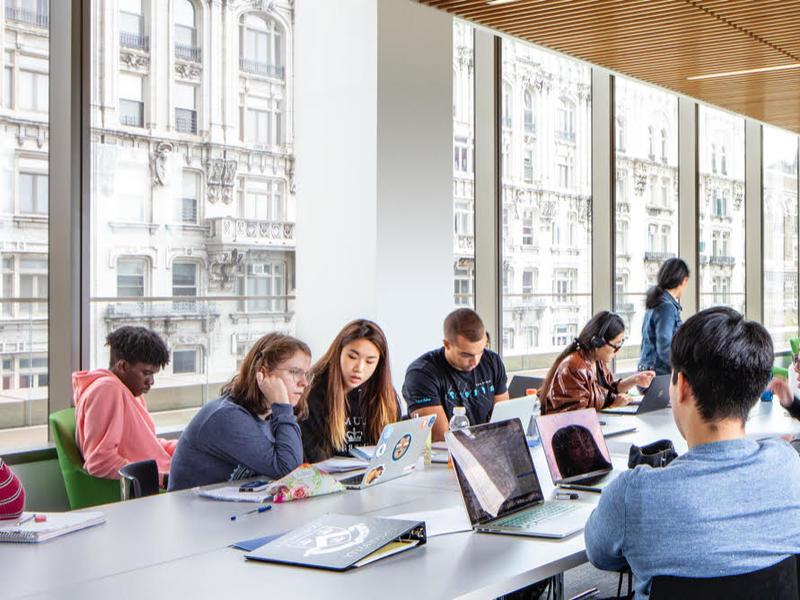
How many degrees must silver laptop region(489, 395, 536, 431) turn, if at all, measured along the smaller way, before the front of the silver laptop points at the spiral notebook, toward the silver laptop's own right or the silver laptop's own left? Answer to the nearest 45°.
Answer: approximately 90° to the silver laptop's own left

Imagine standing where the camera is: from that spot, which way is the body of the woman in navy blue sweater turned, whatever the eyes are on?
to the viewer's right

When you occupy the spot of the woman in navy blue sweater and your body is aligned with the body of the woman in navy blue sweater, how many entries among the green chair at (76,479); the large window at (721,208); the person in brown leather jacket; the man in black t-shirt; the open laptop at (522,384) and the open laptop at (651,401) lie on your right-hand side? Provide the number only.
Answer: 0

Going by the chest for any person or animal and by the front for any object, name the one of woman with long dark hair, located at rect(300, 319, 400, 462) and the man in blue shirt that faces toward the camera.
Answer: the woman with long dark hair

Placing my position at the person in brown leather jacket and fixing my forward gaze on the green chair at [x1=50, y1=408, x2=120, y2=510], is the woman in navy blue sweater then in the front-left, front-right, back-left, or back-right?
front-left

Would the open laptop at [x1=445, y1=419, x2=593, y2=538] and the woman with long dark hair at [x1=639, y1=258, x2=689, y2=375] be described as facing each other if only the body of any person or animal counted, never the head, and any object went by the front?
no

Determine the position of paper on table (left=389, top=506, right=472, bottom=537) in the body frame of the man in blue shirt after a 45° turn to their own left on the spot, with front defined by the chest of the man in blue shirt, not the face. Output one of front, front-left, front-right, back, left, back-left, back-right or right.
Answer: front-right

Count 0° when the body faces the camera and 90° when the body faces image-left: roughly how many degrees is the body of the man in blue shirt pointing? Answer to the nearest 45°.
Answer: approximately 135°

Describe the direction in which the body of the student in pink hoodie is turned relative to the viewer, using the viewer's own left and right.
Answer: facing to the right of the viewer

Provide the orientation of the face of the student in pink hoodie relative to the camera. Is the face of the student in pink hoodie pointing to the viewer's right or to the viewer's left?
to the viewer's right

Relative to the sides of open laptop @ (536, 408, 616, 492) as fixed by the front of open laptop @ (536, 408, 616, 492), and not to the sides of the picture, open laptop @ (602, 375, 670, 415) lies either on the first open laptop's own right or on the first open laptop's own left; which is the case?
on the first open laptop's own left

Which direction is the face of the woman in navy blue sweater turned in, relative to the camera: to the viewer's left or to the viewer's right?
to the viewer's right

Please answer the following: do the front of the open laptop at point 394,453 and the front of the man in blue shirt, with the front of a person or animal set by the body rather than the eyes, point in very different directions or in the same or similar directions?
same or similar directions

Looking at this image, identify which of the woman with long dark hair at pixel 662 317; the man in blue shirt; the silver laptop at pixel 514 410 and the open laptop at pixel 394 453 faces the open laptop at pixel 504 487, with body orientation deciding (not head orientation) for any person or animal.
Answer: the man in blue shirt

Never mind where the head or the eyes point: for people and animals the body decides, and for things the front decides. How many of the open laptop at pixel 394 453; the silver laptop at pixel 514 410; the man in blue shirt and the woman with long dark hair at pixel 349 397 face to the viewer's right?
0
